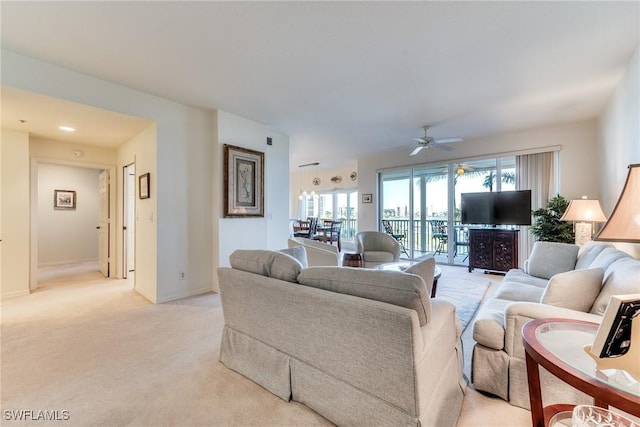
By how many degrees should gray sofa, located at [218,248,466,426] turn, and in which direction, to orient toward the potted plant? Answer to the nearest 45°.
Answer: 0° — it already faces it

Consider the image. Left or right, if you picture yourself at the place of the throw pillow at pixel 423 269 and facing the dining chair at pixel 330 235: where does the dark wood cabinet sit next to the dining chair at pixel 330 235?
right

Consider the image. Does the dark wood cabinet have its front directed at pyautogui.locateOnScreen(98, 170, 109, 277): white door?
no

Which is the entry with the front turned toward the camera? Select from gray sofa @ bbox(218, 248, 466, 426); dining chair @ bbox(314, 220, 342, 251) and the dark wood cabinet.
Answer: the dark wood cabinet

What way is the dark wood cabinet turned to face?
toward the camera

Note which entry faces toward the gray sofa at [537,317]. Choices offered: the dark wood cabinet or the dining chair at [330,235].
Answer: the dark wood cabinet

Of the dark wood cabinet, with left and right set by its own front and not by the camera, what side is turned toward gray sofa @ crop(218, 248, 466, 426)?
front

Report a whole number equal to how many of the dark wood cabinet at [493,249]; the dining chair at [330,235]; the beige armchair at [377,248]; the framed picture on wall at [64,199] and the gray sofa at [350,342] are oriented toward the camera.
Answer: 3

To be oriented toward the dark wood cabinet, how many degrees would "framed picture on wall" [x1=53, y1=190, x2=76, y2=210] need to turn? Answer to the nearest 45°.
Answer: approximately 45° to its left

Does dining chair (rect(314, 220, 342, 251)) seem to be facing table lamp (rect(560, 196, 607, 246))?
no

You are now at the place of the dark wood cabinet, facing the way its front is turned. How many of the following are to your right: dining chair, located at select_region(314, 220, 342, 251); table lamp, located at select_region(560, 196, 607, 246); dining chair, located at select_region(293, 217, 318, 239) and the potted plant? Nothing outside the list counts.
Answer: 2

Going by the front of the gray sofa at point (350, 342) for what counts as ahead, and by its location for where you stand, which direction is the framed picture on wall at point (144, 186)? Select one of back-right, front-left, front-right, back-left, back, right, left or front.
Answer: left

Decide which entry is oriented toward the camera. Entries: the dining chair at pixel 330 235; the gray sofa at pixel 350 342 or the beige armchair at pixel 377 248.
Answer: the beige armchair

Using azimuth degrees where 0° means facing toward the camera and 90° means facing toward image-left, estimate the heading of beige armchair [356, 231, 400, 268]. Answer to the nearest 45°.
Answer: approximately 0°
